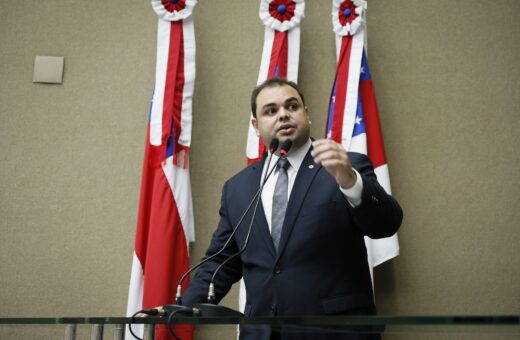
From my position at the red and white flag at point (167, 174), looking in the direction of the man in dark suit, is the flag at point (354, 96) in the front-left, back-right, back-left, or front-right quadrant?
front-left

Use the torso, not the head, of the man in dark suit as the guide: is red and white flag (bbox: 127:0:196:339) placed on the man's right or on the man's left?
on the man's right

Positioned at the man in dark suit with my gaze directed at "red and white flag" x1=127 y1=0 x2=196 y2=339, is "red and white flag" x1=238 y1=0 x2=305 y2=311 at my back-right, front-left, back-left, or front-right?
front-right

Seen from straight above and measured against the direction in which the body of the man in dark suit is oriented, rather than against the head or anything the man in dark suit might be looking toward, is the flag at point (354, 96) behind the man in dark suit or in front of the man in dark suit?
behind

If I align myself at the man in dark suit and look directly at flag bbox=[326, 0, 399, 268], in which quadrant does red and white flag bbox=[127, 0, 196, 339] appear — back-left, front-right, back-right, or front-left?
front-left

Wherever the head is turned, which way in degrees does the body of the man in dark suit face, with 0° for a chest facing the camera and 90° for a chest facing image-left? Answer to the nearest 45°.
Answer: approximately 45°

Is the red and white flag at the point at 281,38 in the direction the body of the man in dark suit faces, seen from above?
no

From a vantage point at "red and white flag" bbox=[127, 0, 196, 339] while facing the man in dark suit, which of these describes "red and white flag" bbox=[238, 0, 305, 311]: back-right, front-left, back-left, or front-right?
front-left
